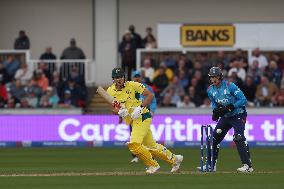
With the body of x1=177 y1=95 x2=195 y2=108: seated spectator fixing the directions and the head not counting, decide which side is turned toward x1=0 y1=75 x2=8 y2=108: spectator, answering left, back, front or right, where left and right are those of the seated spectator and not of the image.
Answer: right

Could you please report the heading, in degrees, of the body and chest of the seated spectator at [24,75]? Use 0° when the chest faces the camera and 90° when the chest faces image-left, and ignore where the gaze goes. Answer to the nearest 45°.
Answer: approximately 0°

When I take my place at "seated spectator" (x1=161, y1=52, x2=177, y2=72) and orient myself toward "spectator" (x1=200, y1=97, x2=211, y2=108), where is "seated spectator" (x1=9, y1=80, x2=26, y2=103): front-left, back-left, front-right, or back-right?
back-right

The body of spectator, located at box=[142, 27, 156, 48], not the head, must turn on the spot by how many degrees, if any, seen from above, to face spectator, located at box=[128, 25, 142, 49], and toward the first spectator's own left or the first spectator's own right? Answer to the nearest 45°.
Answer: approximately 90° to the first spectator's own right

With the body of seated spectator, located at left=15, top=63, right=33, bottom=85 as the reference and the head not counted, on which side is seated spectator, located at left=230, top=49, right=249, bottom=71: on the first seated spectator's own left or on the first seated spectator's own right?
on the first seated spectator's own left

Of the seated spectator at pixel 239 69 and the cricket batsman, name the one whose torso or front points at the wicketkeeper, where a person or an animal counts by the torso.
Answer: the seated spectator
